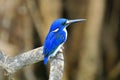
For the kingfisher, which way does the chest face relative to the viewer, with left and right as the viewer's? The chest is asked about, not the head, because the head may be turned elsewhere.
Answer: facing to the right of the viewer
